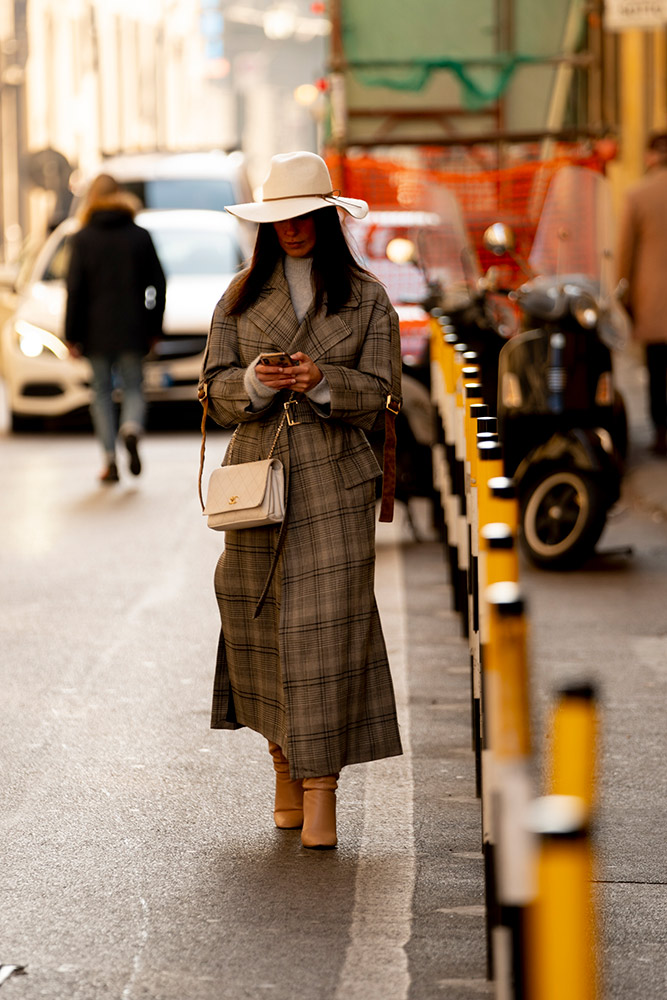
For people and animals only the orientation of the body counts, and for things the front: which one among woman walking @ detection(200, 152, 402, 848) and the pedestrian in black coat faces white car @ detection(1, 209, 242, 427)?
the pedestrian in black coat

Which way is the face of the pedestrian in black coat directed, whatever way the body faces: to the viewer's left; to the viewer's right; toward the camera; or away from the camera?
away from the camera

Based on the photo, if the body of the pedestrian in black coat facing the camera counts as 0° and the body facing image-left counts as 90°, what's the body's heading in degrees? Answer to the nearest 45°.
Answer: approximately 180°

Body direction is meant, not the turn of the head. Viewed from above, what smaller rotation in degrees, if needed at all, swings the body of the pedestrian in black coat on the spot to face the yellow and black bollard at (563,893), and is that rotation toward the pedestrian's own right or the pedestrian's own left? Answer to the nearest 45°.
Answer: approximately 180°

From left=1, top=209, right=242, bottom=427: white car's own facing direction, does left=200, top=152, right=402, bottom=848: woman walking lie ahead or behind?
ahead

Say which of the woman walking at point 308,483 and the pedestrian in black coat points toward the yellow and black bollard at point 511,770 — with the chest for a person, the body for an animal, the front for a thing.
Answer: the woman walking

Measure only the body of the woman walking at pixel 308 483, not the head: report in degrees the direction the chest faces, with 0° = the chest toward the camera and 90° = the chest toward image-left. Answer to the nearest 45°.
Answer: approximately 0°

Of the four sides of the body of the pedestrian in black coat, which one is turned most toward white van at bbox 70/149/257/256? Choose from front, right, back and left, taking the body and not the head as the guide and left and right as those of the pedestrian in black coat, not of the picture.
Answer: front
